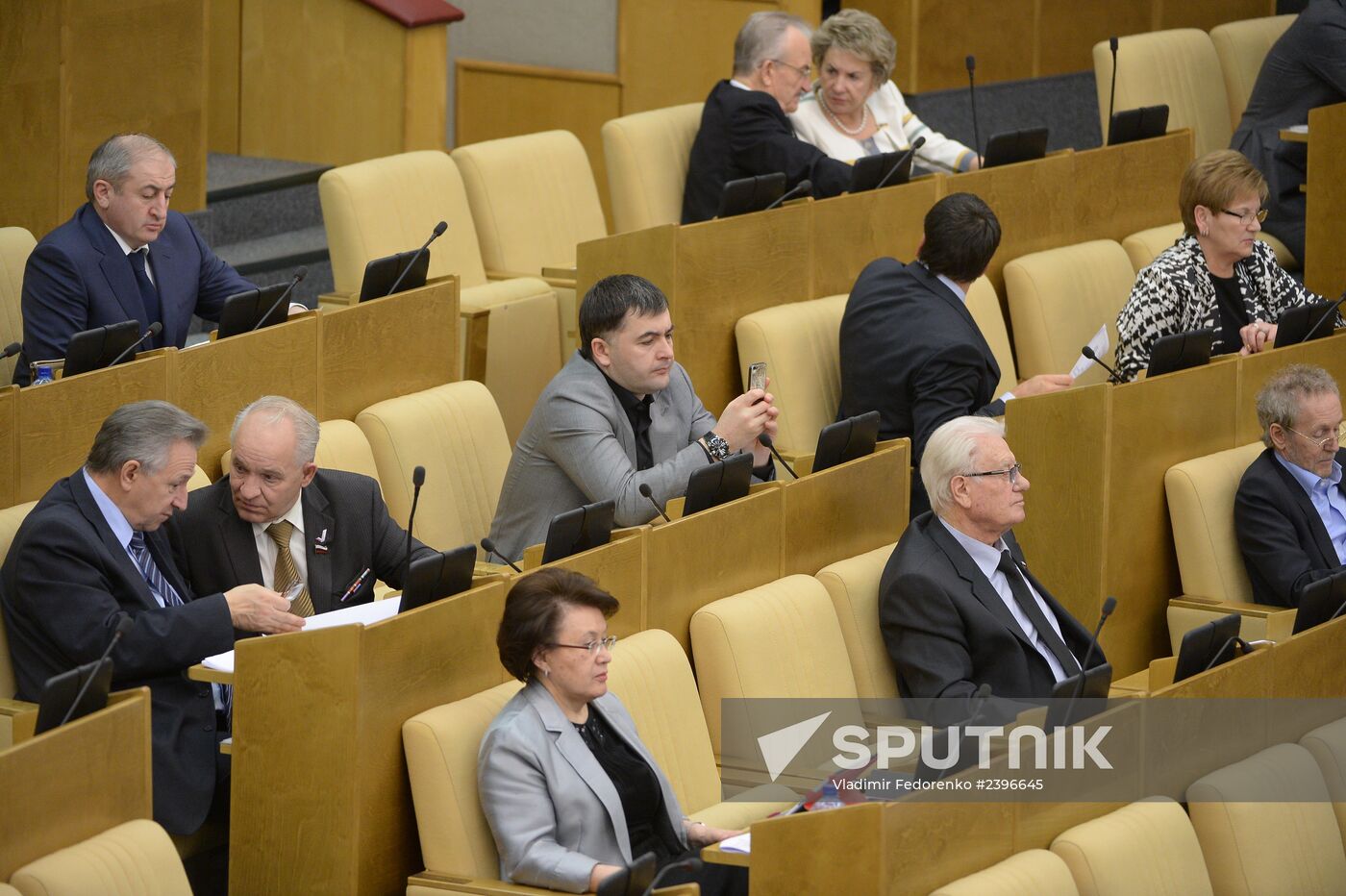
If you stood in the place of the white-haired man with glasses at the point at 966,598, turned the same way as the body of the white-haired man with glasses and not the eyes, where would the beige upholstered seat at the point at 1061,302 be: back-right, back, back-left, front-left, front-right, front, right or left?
back-left

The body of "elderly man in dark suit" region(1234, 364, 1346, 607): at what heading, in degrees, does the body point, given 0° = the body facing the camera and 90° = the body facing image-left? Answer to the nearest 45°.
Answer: approximately 315°

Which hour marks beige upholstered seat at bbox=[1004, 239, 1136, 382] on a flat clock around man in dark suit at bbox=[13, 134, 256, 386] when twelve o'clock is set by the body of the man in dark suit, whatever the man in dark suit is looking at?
The beige upholstered seat is roughly at 10 o'clock from the man in dark suit.

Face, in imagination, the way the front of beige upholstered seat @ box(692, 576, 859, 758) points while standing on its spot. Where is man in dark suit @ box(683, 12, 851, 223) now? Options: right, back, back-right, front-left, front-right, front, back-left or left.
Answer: back-left

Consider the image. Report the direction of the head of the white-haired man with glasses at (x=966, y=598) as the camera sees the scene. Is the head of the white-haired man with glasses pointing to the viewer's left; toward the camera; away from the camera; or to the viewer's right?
to the viewer's right

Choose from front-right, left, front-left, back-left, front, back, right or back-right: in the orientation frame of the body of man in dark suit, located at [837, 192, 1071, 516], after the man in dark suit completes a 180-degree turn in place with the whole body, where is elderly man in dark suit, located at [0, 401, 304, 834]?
front

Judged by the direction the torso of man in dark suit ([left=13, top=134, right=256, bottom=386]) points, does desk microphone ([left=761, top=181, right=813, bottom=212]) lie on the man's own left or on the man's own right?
on the man's own left

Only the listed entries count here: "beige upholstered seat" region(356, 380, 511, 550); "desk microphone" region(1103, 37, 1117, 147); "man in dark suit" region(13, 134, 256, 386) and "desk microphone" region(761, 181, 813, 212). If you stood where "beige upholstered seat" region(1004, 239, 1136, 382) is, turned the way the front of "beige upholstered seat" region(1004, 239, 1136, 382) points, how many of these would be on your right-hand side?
3

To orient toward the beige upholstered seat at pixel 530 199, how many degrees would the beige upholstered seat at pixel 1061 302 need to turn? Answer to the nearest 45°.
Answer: approximately 135° to its right

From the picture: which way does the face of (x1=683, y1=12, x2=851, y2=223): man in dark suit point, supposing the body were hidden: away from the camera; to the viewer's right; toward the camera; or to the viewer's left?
to the viewer's right

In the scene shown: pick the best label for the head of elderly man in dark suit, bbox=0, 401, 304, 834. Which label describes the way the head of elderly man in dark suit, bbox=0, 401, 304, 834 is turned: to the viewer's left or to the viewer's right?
to the viewer's right

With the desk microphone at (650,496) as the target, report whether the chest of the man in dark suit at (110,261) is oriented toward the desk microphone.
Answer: yes

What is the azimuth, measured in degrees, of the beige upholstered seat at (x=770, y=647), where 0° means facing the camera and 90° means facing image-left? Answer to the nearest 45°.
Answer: approximately 315°

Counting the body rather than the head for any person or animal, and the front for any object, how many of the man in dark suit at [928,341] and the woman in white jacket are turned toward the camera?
1
